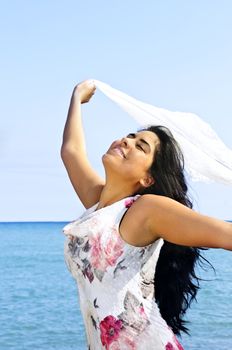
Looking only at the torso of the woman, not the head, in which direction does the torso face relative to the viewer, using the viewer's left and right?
facing the viewer and to the left of the viewer
